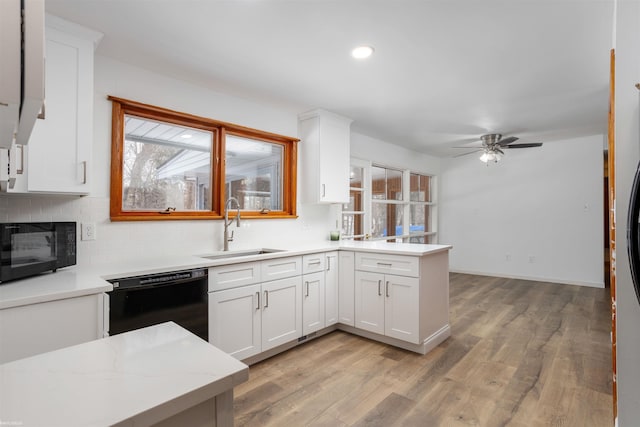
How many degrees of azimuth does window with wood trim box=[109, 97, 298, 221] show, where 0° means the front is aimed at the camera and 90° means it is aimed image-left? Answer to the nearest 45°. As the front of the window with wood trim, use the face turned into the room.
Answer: approximately 315°

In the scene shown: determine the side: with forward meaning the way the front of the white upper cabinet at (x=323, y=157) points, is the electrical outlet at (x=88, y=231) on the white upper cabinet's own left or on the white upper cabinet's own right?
on the white upper cabinet's own right

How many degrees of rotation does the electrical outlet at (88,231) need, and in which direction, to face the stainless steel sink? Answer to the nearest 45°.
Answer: approximately 90° to its left

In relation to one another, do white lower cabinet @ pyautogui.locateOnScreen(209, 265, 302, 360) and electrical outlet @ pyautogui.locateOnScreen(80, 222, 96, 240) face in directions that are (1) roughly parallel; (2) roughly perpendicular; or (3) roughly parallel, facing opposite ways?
roughly parallel

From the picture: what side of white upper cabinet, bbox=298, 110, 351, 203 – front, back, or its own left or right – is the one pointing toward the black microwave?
right

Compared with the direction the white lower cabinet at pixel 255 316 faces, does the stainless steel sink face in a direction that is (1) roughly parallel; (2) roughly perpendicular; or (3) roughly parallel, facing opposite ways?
roughly parallel

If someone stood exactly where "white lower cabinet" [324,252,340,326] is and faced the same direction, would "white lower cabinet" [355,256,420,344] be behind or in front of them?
in front

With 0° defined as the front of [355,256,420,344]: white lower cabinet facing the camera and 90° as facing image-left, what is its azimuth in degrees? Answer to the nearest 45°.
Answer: approximately 45°

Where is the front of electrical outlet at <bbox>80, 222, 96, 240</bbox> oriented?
toward the camera

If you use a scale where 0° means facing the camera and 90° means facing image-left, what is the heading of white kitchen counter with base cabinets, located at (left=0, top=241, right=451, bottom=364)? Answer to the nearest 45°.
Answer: approximately 315°

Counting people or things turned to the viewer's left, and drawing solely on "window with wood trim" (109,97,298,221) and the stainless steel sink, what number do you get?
0

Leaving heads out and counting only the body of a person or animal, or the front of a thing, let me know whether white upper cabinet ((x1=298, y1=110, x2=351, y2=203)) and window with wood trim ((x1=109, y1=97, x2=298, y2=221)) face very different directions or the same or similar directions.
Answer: same or similar directions

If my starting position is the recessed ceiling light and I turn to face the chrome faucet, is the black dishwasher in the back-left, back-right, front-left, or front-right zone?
front-left

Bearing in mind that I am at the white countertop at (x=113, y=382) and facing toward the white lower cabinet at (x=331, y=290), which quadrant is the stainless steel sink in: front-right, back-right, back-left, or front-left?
front-left

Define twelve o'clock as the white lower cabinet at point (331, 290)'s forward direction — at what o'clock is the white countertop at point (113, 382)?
The white countertop is roughly at 2 o'clock from the white lower cabinet.

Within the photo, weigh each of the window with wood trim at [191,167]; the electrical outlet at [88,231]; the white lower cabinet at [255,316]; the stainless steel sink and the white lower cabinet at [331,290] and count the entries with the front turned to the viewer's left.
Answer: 0
